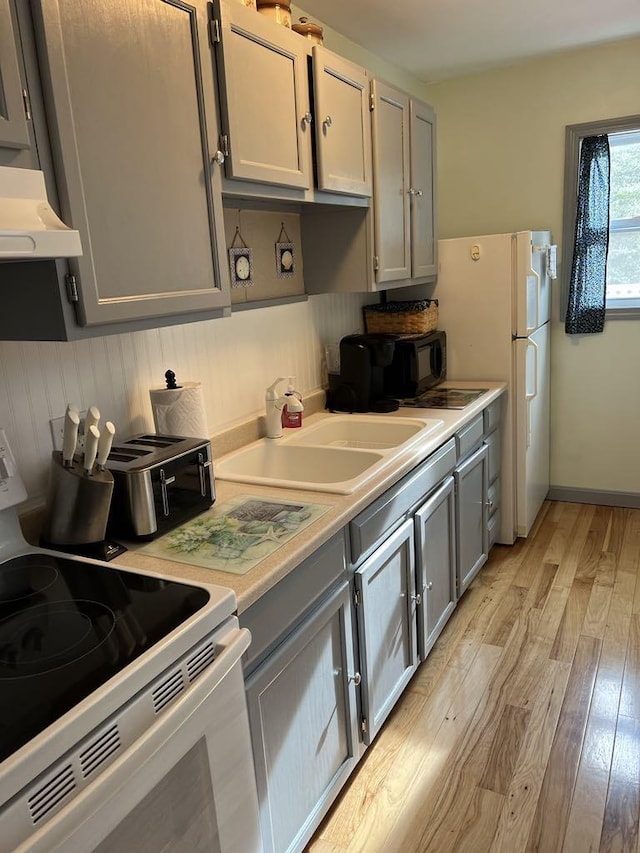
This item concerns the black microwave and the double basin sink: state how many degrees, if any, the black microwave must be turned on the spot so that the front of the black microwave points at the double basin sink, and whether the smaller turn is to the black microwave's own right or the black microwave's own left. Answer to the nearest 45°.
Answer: approximately 45° to the black microwave's own right

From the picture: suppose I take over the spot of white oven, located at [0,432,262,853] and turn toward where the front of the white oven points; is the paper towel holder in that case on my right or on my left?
on my left

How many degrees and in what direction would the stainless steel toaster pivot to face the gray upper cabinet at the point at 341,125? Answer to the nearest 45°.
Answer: approximately 90° to its left

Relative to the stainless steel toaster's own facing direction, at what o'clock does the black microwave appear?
The black microwave is roughly at 9 o'clock from the stainless steel toaster.

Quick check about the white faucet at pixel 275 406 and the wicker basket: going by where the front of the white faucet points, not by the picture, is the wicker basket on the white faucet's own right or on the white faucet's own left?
on the white faucet's own left

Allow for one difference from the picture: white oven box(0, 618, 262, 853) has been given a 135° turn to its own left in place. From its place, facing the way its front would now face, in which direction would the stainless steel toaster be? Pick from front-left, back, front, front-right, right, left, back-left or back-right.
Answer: front

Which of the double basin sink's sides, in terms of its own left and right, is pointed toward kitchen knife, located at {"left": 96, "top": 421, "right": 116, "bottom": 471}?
right

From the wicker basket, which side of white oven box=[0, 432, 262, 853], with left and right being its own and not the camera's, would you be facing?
left

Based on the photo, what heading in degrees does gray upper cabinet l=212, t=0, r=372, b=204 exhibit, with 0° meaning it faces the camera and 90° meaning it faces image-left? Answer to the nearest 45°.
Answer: approximately 315°

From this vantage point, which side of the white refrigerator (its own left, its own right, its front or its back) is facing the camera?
right
